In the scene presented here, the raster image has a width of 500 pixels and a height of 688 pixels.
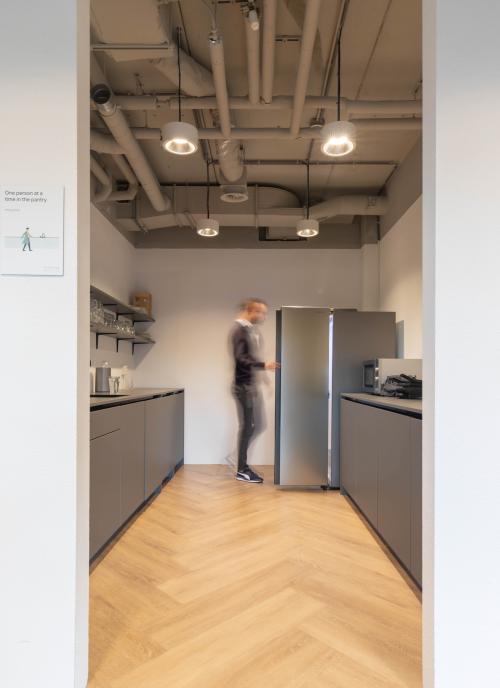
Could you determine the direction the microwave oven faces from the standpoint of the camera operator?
facing to the left of the viewer

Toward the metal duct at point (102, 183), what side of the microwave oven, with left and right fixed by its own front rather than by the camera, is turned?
front

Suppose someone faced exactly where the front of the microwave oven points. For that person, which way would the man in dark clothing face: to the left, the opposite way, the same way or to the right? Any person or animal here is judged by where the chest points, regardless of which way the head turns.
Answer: the opposite way

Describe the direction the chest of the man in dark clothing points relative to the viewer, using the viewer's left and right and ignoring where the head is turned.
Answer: facing to the right of the viewer

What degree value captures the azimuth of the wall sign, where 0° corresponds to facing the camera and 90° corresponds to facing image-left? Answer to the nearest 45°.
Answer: approximately 0°

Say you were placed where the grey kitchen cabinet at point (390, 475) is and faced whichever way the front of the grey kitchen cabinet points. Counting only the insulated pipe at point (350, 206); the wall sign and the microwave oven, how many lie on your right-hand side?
2

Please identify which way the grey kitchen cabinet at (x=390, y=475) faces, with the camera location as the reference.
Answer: facing to the left of the viewer

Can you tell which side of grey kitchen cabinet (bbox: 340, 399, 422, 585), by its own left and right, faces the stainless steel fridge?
right

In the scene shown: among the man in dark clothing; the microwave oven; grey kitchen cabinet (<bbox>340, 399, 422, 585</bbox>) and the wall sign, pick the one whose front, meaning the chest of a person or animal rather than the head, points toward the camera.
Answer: the wall sign

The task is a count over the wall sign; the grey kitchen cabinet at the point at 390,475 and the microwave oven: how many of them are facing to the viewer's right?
0
